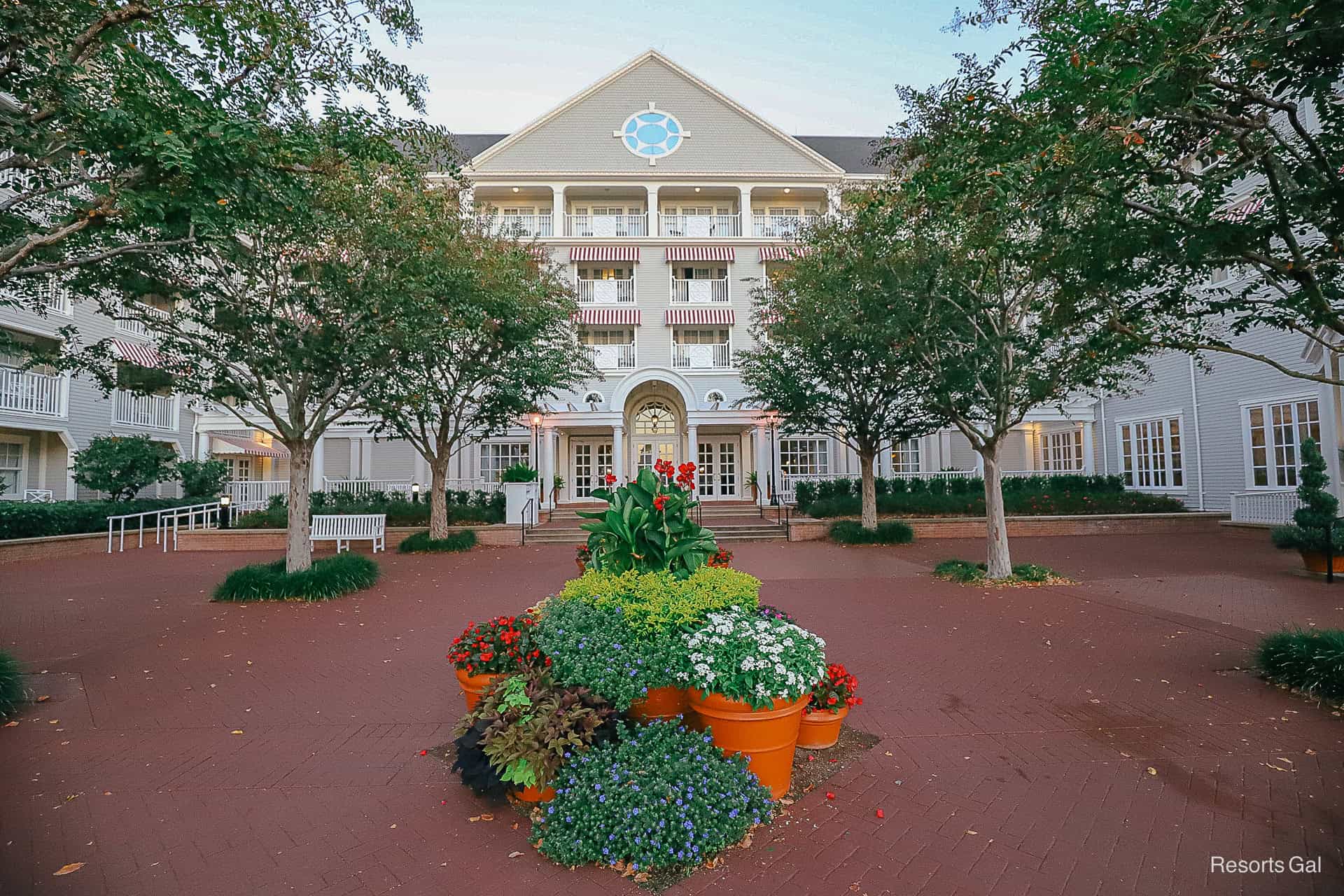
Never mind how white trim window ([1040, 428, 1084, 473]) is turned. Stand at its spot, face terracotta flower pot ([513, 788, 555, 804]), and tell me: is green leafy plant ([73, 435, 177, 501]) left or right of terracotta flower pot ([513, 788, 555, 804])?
right

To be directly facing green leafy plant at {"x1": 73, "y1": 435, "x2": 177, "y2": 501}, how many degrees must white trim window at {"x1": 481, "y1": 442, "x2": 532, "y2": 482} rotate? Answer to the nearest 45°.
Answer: approximately 45° to its right

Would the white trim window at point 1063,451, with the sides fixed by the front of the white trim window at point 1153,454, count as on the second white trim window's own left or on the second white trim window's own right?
on the second white trim window's own right

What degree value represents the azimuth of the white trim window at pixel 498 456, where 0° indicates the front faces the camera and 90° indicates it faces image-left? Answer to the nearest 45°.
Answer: approximately 0°

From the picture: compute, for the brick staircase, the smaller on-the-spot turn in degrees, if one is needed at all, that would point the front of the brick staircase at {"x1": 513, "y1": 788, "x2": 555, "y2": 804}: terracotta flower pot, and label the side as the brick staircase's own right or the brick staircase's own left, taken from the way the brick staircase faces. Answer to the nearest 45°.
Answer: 0° — it already faces it

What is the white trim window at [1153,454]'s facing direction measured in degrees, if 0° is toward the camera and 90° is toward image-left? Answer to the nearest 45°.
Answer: approximately 45°

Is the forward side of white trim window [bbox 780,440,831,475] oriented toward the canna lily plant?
yes

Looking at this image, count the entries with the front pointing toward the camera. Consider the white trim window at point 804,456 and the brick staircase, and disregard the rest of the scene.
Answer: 2

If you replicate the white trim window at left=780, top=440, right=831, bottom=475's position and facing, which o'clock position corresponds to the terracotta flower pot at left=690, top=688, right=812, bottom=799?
The terracotta flower pot is roughly at 12 o'clock from the white trim window.

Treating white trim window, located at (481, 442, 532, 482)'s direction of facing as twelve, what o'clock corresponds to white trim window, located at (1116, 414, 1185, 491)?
white trim window, located at (1116, 414, 1185, 491) is roughly at 10 o'clock from white trim window, located at (481, 442, 532, 482).

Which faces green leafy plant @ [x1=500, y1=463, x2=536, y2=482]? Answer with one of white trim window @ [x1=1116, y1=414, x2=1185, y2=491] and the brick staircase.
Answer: the white trim window

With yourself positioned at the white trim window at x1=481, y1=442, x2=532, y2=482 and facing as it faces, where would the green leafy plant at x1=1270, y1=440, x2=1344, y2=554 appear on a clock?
The green leafy plant is roughly at 11 o'clock from the white trim window.

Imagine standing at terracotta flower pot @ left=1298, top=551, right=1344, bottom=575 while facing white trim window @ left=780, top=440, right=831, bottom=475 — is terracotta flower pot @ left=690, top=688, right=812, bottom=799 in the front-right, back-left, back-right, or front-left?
back-left

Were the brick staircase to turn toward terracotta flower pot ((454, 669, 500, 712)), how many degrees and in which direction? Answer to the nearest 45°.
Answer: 0° — it already faces it
